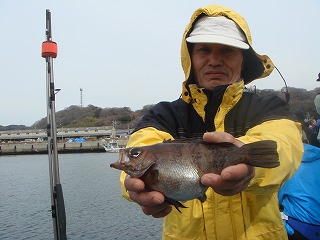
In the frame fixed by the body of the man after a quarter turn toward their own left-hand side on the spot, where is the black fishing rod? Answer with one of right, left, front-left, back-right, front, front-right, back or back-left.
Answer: back-left

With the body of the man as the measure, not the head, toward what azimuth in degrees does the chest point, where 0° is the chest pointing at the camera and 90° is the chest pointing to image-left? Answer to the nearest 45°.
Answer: approximately 0°
